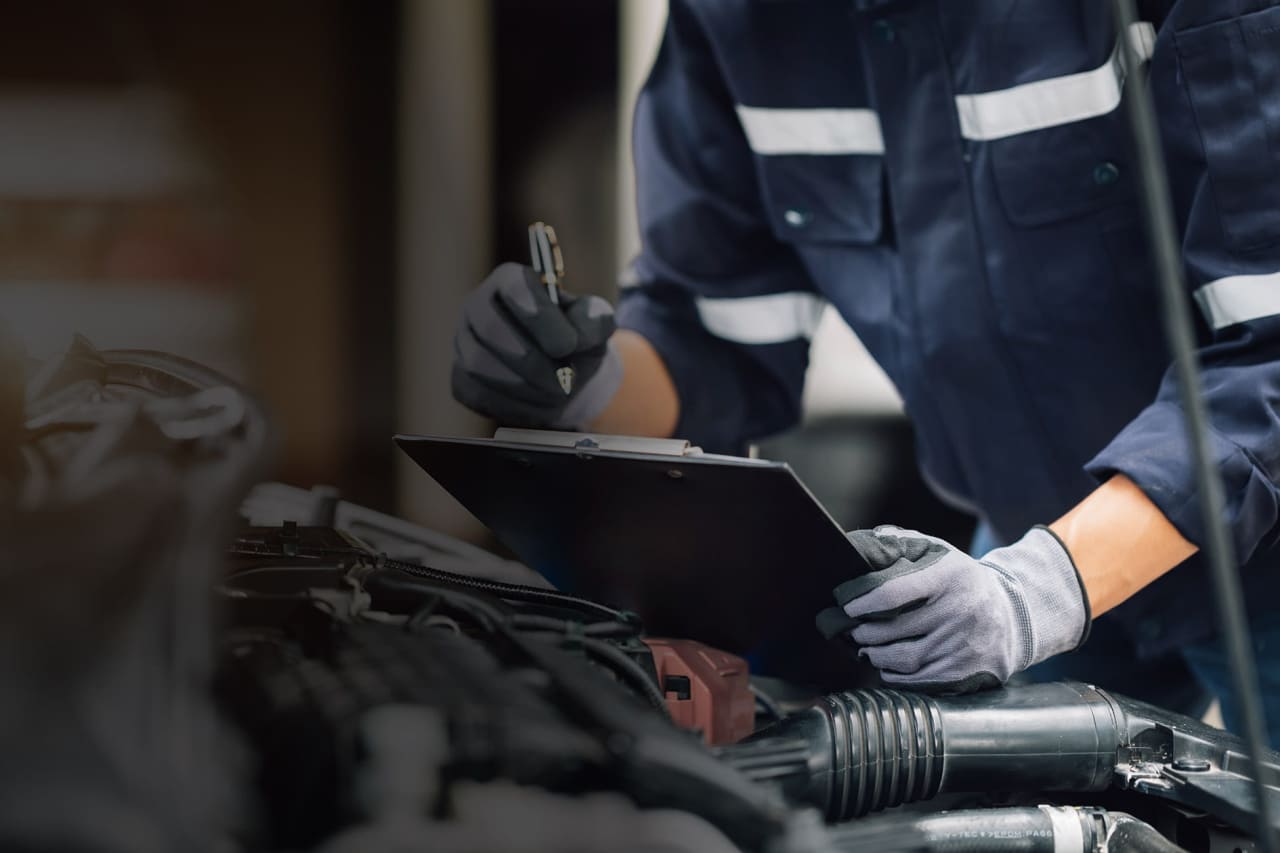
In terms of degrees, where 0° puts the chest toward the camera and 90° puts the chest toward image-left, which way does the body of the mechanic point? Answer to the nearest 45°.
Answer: approximately 45°

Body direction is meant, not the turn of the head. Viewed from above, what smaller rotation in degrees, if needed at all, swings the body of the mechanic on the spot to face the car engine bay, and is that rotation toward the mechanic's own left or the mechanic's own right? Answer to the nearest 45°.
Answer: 0° — they already face it
